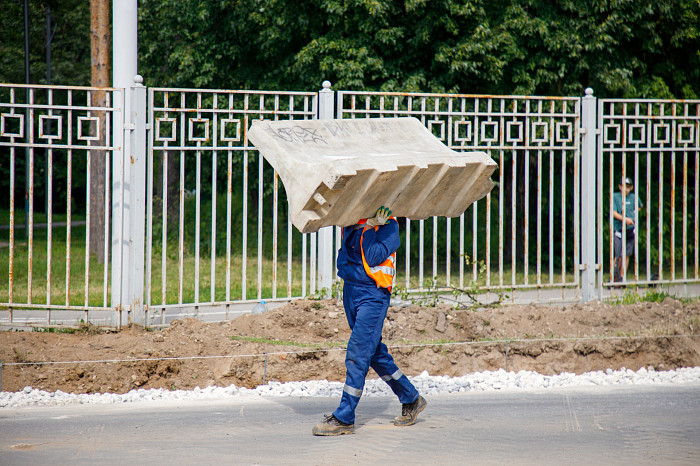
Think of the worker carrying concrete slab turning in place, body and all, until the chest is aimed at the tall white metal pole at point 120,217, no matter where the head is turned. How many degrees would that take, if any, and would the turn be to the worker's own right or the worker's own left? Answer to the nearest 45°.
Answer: approximately 45° to the worker's own right

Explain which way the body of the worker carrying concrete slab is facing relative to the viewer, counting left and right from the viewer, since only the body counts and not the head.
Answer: facing to the left of the viewer

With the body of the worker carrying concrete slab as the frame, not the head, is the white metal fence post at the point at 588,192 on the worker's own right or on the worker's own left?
on the worker's own right

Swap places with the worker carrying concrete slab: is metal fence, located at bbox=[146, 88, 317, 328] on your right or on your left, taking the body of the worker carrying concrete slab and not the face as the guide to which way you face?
on your right

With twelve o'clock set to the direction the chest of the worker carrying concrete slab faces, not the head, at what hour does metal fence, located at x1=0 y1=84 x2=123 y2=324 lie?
The metal fence is roughly at 2 o'clock from the worker carrying concrete slab.

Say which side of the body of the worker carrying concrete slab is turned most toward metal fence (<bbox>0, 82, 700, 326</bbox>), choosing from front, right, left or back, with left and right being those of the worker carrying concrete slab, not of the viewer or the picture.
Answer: right
